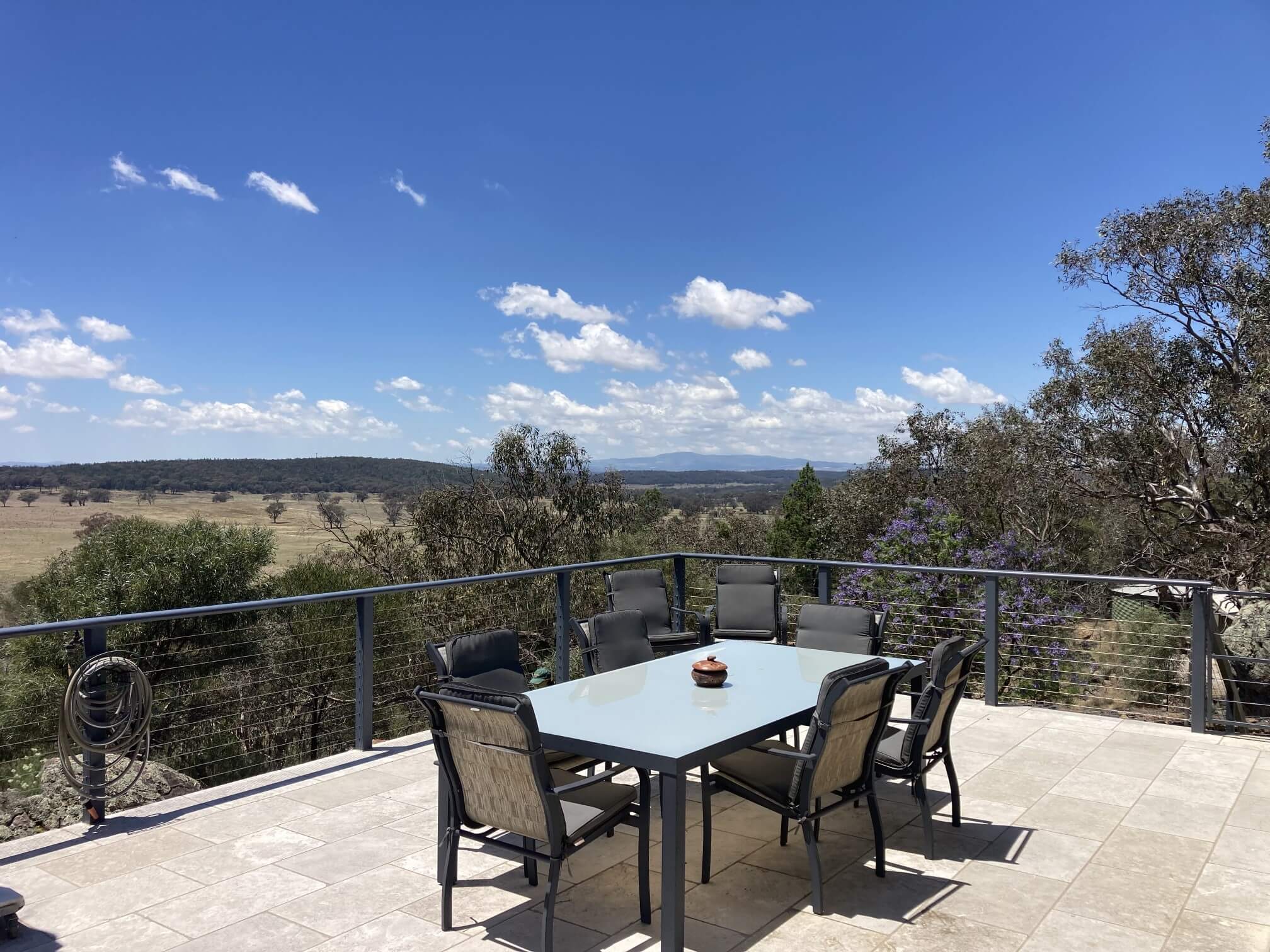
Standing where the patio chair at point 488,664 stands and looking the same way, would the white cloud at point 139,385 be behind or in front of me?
behind

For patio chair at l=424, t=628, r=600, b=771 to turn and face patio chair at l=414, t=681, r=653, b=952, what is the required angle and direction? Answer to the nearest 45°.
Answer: approximately 45° to its right

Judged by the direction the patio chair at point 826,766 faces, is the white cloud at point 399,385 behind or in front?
in front

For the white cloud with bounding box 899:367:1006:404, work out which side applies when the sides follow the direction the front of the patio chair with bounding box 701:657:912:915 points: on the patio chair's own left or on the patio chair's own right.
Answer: on the patio chair's own right

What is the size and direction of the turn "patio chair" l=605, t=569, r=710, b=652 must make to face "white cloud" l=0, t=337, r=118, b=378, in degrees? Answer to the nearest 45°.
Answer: approximately 180°

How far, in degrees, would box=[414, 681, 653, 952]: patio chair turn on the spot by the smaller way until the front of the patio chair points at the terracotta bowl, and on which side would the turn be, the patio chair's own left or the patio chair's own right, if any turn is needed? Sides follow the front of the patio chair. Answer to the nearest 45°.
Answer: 0° — it already faces it

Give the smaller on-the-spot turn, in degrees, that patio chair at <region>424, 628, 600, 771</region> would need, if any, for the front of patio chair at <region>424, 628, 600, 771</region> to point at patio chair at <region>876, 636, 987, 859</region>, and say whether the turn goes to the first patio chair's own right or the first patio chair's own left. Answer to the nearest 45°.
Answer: approximately 45° to the first patio chair's own left

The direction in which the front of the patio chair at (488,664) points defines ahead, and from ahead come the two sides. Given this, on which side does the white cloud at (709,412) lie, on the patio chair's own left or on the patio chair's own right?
on the patio chair's own left

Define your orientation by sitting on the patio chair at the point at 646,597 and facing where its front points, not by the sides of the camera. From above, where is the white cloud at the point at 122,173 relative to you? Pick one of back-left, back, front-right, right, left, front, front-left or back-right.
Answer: back

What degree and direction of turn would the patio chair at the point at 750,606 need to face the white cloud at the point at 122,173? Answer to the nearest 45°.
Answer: approximately 135° to its right

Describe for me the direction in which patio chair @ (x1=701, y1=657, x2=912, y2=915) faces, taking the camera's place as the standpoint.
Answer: facing away from the viewer and to the left of the viewer

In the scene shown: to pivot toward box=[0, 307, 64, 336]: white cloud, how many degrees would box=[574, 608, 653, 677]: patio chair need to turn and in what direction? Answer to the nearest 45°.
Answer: approximately 180°

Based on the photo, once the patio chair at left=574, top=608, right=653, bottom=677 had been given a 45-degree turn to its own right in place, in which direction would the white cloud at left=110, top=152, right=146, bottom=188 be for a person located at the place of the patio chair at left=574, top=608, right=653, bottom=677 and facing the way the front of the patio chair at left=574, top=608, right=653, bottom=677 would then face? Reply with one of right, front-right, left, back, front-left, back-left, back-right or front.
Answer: back-right

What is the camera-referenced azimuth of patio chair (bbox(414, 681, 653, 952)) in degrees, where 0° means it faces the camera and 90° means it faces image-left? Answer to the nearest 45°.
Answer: approximately 225°

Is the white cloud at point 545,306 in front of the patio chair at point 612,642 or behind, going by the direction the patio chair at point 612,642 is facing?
behind
